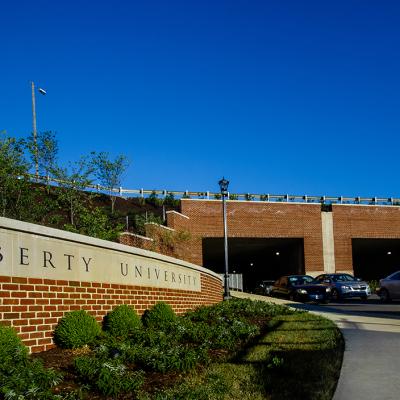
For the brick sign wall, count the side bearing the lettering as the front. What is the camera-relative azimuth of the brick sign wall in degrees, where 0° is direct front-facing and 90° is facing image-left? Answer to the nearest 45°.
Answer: approximately 315°

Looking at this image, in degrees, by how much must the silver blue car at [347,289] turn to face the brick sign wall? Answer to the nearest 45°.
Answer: approximately 45° to its right

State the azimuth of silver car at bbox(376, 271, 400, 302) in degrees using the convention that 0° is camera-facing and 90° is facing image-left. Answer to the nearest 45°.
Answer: approximately 90°

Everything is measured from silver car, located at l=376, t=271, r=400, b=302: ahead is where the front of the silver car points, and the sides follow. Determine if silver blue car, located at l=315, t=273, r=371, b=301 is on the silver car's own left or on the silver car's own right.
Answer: on the silver car's own right

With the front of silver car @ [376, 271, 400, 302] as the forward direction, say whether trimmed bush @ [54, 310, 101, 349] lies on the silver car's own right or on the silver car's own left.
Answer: on the silver car's own left

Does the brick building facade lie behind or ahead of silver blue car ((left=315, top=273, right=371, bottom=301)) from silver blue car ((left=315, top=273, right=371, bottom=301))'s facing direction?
behind

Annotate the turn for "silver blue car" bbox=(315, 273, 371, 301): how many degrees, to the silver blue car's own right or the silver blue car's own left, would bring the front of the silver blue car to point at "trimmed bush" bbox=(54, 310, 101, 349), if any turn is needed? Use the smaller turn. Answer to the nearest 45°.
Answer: approximately 45° to the silver blue car's own right
